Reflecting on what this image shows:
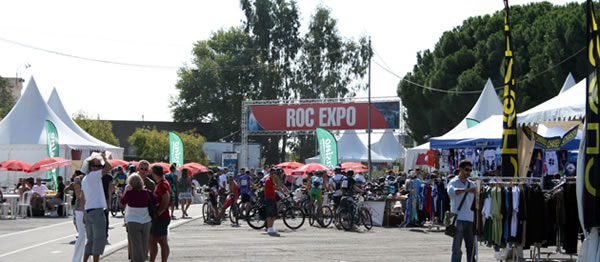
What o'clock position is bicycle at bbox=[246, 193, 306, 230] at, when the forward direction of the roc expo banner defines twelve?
The bicycle is roughly at 12 o'clock from the roc expo banner.

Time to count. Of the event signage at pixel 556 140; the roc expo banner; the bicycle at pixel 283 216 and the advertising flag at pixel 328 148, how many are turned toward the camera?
3

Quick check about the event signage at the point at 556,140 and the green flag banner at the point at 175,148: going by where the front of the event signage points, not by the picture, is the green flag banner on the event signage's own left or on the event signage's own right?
on the event signage's own right

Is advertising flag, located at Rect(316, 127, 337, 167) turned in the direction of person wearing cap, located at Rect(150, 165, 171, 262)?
yes

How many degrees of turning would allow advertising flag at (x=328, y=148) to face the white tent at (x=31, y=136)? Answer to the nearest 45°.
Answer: approximately 90° to its right
